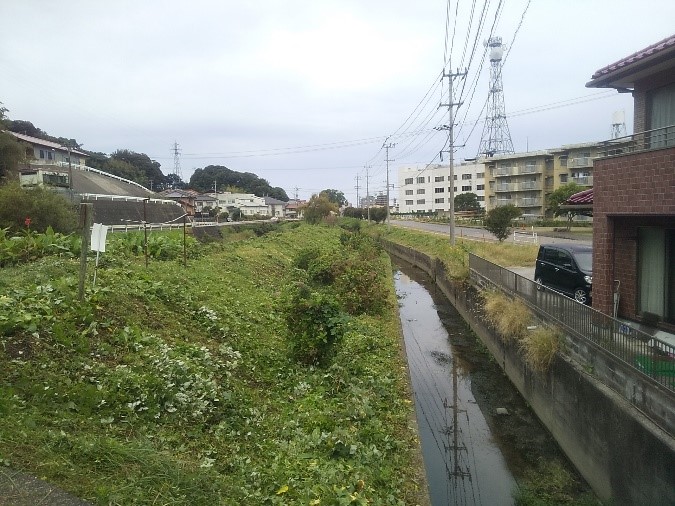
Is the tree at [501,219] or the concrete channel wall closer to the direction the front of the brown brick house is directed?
the concrete channel wall

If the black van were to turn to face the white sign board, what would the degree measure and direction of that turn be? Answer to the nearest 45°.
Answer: approximately 90° to its right

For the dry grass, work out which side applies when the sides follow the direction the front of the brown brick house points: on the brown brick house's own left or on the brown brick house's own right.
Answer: on the brown brick house's own right

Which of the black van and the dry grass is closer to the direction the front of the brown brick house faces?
the dry grass
